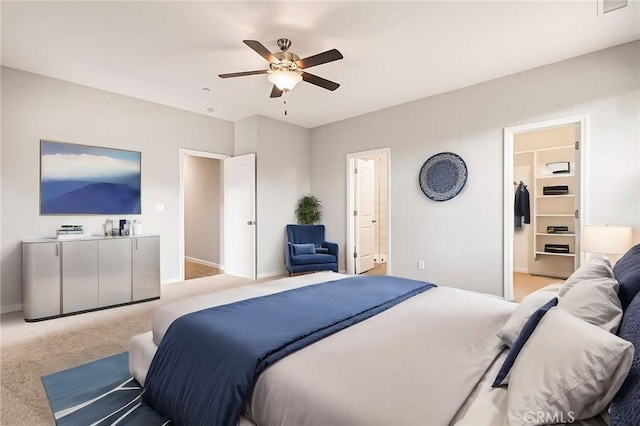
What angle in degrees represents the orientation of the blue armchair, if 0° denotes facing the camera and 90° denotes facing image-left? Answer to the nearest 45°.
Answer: approximately 315°

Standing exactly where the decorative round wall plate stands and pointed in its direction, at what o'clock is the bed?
The bed is roughly at 12 o'clock from the decorative round wall plate.

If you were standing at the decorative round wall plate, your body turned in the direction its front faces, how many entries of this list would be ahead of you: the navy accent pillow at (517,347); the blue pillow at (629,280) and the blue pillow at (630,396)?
3

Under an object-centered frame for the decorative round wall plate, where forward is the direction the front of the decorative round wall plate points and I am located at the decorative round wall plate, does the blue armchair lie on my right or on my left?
on my right

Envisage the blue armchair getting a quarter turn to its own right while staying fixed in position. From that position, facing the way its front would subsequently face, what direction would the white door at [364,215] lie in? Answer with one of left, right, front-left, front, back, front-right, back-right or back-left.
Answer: back

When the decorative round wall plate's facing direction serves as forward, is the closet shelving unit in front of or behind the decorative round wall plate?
behind

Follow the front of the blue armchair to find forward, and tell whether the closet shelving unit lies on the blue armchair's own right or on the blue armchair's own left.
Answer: on the blue armchair's own left

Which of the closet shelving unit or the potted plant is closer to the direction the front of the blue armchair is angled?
the closet shelving unit

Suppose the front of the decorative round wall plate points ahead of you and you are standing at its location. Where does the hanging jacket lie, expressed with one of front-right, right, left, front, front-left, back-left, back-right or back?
back-left
